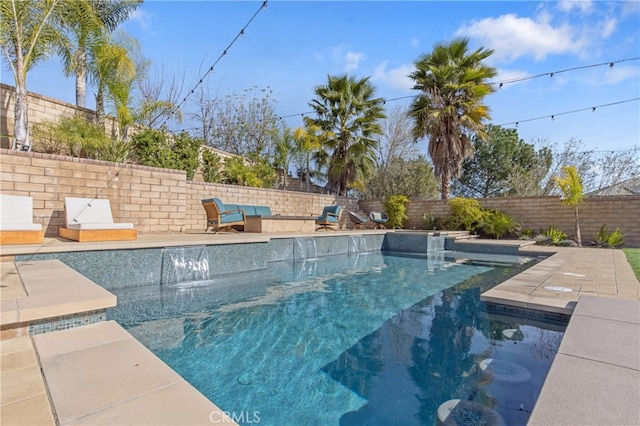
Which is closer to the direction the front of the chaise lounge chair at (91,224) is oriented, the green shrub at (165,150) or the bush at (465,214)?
the bush

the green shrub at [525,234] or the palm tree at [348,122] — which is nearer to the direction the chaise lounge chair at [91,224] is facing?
the green shrub

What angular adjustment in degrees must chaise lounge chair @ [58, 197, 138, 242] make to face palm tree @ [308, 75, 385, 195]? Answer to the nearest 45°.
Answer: approximately 90° to its left

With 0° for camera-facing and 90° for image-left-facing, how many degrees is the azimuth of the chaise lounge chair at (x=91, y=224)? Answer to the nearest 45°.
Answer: approximately 315°

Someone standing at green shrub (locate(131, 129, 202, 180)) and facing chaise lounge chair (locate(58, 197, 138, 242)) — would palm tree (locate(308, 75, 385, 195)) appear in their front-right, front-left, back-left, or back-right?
back-left

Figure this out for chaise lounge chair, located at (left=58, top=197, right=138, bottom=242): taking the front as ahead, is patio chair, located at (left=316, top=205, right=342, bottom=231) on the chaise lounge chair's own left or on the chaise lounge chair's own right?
on the chaise lounge chair's own left

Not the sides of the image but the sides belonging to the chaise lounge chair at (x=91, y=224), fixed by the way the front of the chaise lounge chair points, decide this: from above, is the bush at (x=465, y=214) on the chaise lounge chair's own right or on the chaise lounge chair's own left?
on the chaise lounge chair's own left

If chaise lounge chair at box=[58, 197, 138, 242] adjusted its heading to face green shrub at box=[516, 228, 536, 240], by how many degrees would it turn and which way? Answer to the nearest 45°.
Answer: approximately 45° to its left

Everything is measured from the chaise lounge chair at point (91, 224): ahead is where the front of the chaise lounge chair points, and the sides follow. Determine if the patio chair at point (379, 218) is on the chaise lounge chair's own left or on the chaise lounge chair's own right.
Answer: on the chaise lounge chair's own left
